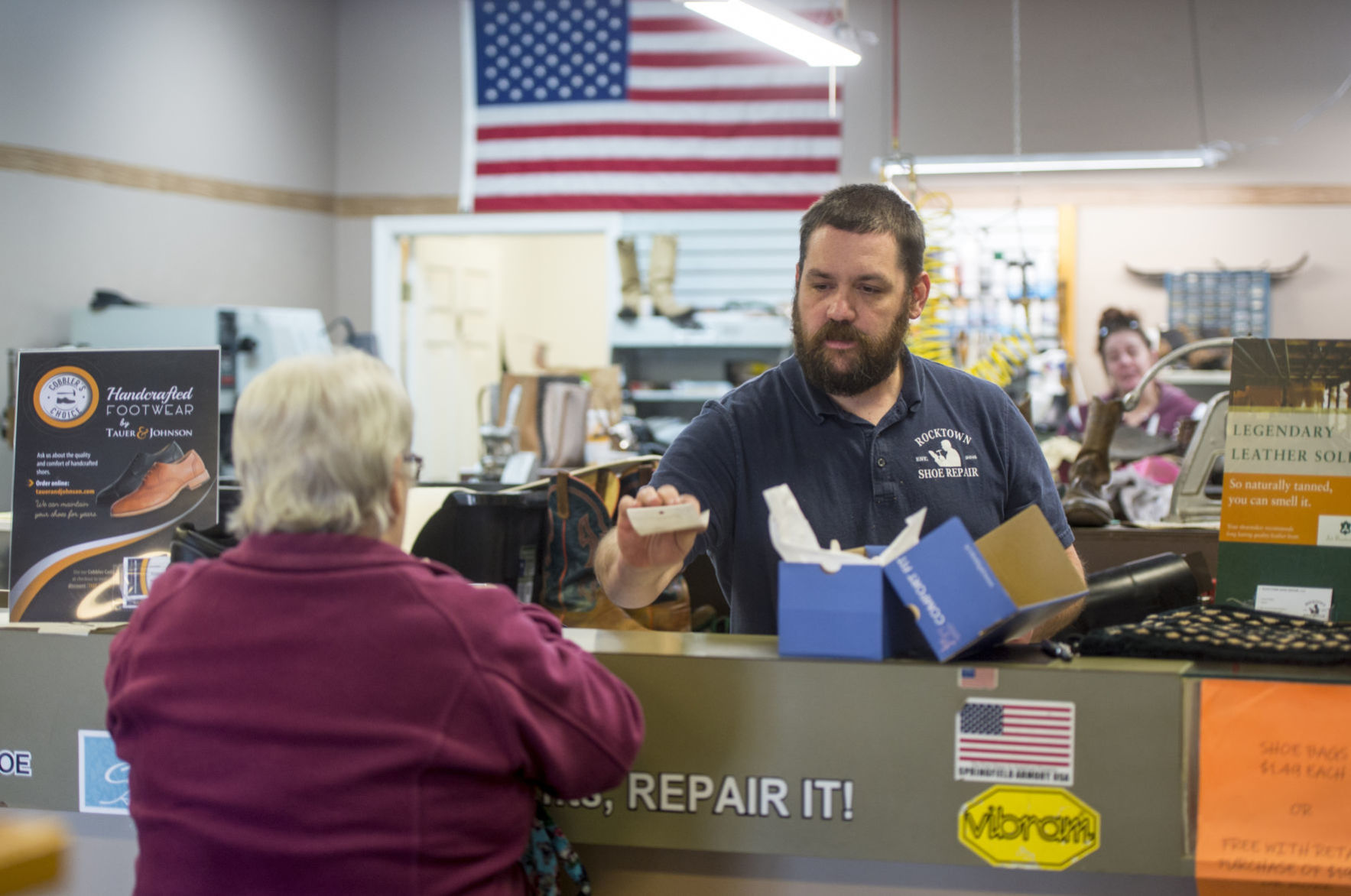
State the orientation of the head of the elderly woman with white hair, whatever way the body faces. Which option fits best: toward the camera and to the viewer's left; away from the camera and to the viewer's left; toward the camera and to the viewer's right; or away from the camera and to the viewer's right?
away from the camera and to the viewer's right

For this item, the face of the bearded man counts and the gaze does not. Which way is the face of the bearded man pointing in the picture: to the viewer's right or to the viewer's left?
to the viewer's left

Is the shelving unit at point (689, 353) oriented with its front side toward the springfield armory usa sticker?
yes

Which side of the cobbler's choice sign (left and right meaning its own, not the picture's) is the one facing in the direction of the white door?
back

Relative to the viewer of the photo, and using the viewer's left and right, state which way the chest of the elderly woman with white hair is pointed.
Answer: facing away from the viewer and to the right of the viewer

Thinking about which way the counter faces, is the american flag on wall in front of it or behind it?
behind

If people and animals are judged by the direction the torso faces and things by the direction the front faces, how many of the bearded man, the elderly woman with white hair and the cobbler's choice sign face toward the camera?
2

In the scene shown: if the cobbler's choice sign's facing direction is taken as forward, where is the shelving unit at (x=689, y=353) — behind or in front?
behind
